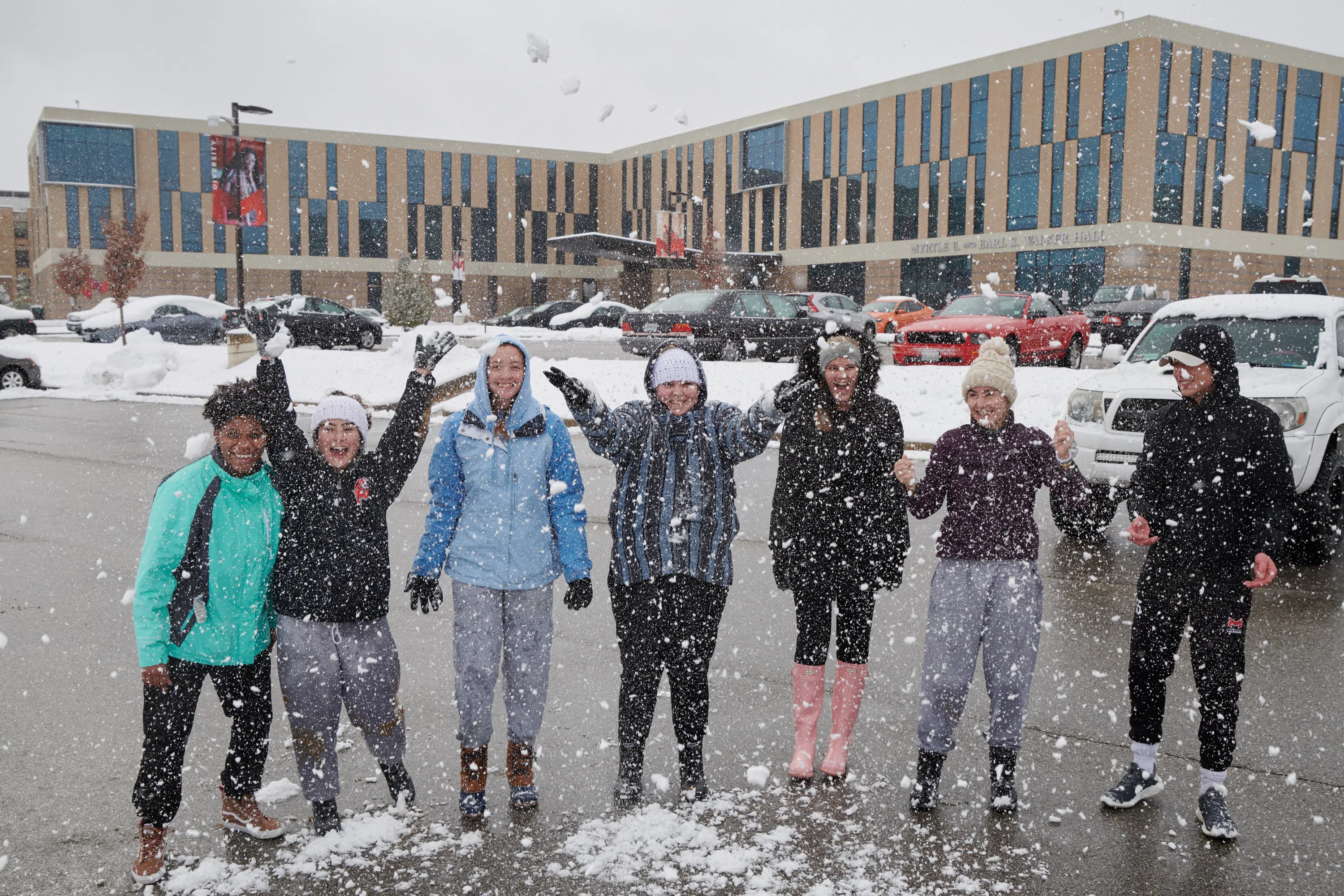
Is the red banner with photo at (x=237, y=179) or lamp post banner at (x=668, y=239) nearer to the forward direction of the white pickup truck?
the red banner with photo

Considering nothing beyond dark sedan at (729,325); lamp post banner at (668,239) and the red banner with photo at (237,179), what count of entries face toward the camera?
2

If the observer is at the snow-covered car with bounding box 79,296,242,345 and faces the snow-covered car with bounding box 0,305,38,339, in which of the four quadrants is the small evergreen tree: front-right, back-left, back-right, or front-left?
back-right

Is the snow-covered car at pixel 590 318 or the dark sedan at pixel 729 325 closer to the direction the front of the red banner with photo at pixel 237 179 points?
the dark sedan

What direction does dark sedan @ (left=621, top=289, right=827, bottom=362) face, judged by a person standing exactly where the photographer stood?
facing away from the viewer and to the right of the viewer

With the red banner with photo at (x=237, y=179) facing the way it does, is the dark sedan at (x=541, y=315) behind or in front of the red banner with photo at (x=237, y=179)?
behind

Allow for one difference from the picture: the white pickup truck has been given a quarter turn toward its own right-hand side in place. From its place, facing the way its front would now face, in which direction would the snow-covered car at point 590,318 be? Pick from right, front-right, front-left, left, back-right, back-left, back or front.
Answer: front

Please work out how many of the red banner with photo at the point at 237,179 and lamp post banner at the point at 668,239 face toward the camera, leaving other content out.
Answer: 2
